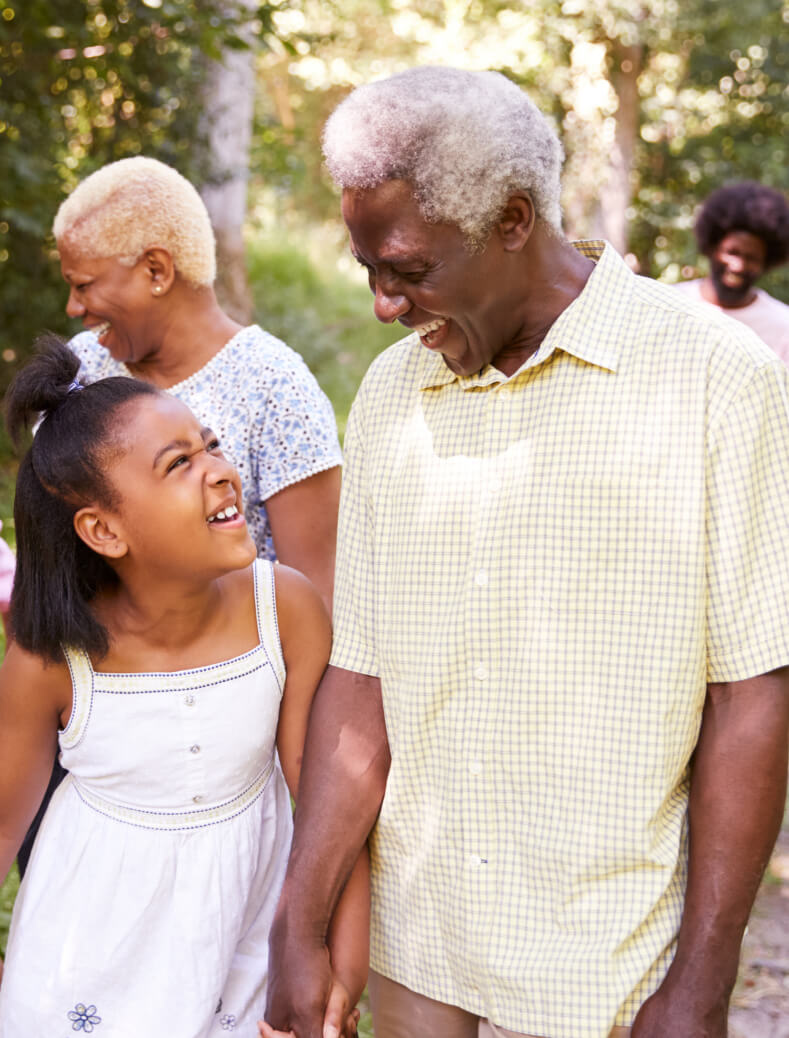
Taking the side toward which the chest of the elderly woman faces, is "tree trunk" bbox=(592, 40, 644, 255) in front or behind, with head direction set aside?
behind

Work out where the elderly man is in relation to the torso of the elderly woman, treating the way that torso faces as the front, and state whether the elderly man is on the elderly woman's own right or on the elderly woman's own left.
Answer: on the elderly woman's own left

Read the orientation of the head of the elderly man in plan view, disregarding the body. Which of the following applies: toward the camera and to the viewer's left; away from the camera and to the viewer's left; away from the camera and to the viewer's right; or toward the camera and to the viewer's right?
toward the camera and to the viewer's left

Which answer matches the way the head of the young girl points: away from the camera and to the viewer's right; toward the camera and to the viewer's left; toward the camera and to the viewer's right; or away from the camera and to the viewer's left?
toward the camera and to the viewer's right

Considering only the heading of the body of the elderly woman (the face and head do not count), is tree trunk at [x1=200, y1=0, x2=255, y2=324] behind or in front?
behind
